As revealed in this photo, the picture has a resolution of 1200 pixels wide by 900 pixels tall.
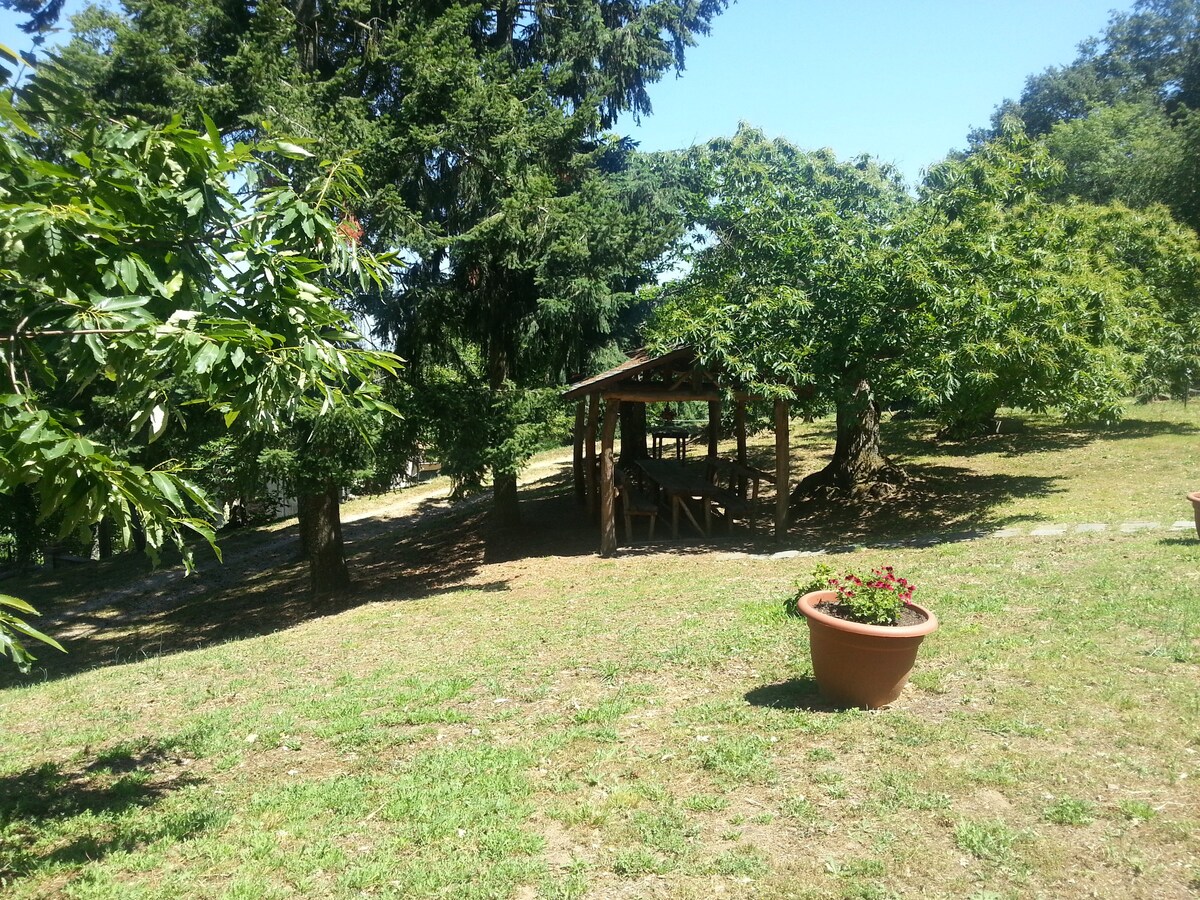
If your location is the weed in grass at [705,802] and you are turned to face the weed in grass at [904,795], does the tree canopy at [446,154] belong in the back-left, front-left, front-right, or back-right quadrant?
back-left

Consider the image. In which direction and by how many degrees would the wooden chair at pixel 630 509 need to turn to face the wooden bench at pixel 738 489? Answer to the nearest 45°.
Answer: approximately 45° to its left

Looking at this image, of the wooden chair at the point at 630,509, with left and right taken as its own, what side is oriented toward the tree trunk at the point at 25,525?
back

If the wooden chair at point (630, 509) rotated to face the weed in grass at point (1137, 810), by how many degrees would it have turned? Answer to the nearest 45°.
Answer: approximately 90° to its right

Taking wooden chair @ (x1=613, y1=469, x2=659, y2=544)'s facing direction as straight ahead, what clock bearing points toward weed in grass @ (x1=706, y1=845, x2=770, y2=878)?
The weed in grass is roughly at 3 o'clock from the wooden chair.

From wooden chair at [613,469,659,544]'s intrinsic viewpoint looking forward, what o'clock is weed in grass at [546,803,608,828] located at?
The weed in grass is roughly at 3 o'clock from the wooden chair.

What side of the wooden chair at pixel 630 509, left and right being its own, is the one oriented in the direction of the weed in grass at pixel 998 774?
right

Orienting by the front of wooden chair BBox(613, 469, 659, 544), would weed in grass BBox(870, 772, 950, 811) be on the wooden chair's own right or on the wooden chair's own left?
on the wooden chair's own right

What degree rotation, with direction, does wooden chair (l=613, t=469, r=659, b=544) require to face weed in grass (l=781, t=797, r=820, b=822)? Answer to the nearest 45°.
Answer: approximately 90° to its right

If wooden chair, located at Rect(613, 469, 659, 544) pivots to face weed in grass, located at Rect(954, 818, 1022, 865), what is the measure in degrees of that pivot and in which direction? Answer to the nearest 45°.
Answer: approximately 90° to its right

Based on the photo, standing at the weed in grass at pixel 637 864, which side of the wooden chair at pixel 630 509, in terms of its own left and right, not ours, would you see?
right

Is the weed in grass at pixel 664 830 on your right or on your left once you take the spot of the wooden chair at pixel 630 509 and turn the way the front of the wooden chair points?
on your right

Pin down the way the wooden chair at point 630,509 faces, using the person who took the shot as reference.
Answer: facing to the right of the viewer
